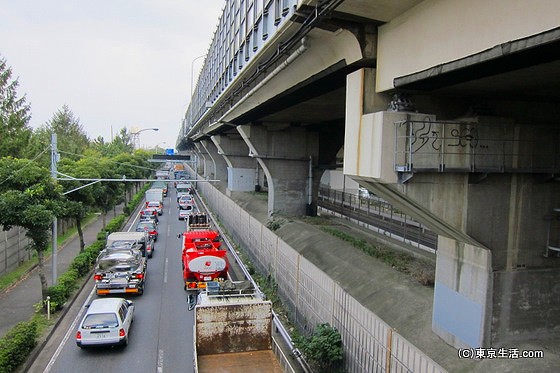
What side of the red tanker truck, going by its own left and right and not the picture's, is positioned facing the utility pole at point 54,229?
left

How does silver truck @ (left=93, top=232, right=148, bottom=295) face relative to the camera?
away from the camera

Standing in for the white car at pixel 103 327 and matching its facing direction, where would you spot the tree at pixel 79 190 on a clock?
The tree is roughly at 12 o'clock from the white car.

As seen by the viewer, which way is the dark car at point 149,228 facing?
away from the camera

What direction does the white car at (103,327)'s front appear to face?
away from the camera

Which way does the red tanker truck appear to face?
away from the camera

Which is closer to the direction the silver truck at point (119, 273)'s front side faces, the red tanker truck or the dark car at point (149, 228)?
the dark car

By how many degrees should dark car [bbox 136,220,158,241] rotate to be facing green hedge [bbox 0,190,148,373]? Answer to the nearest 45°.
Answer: approximately 180°

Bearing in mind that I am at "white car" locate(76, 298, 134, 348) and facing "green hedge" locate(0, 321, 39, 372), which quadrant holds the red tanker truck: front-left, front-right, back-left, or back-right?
back-right

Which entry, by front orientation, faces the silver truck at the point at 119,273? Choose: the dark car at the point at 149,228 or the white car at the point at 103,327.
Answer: the white car

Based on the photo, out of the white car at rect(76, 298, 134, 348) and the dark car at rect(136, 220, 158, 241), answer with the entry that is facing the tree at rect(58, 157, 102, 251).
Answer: the white car

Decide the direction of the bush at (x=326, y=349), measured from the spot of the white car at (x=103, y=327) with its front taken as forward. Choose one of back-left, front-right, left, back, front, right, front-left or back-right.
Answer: back-right
